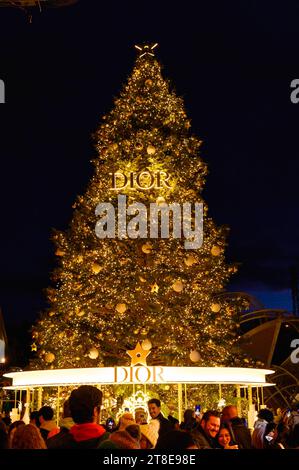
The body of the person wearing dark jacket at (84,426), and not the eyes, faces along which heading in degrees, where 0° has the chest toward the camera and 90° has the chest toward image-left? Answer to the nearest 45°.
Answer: approximately 225°

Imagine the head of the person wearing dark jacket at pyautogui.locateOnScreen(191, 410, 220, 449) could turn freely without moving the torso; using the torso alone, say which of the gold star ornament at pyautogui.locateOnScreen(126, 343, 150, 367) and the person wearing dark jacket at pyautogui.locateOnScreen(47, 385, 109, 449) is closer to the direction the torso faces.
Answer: the person wearing dark jacket

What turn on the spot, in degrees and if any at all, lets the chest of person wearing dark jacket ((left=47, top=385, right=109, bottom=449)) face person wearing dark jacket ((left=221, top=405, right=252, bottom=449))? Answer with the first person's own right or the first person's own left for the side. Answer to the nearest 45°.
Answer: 0° — they already face them

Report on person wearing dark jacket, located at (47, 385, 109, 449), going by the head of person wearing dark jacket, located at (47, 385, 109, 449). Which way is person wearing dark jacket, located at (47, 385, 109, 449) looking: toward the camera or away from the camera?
away from the camera

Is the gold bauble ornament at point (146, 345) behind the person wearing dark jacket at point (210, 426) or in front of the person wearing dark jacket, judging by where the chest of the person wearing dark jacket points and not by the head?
behind

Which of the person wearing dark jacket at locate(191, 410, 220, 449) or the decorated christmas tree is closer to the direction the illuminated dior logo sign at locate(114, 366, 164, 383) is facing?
the person wearing dark jacket

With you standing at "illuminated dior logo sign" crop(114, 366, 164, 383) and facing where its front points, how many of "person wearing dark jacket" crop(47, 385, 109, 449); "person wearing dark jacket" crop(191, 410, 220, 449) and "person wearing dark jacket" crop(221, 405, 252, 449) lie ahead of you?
3

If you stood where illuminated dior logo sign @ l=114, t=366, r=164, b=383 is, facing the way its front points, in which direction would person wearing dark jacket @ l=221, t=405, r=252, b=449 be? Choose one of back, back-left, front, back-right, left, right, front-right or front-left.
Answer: front

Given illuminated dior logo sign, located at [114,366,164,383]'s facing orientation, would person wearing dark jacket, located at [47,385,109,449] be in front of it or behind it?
in front

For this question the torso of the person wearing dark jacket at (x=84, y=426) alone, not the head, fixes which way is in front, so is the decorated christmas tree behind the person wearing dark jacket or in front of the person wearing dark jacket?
in front

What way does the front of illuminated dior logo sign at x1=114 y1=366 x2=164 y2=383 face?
toward the camera
